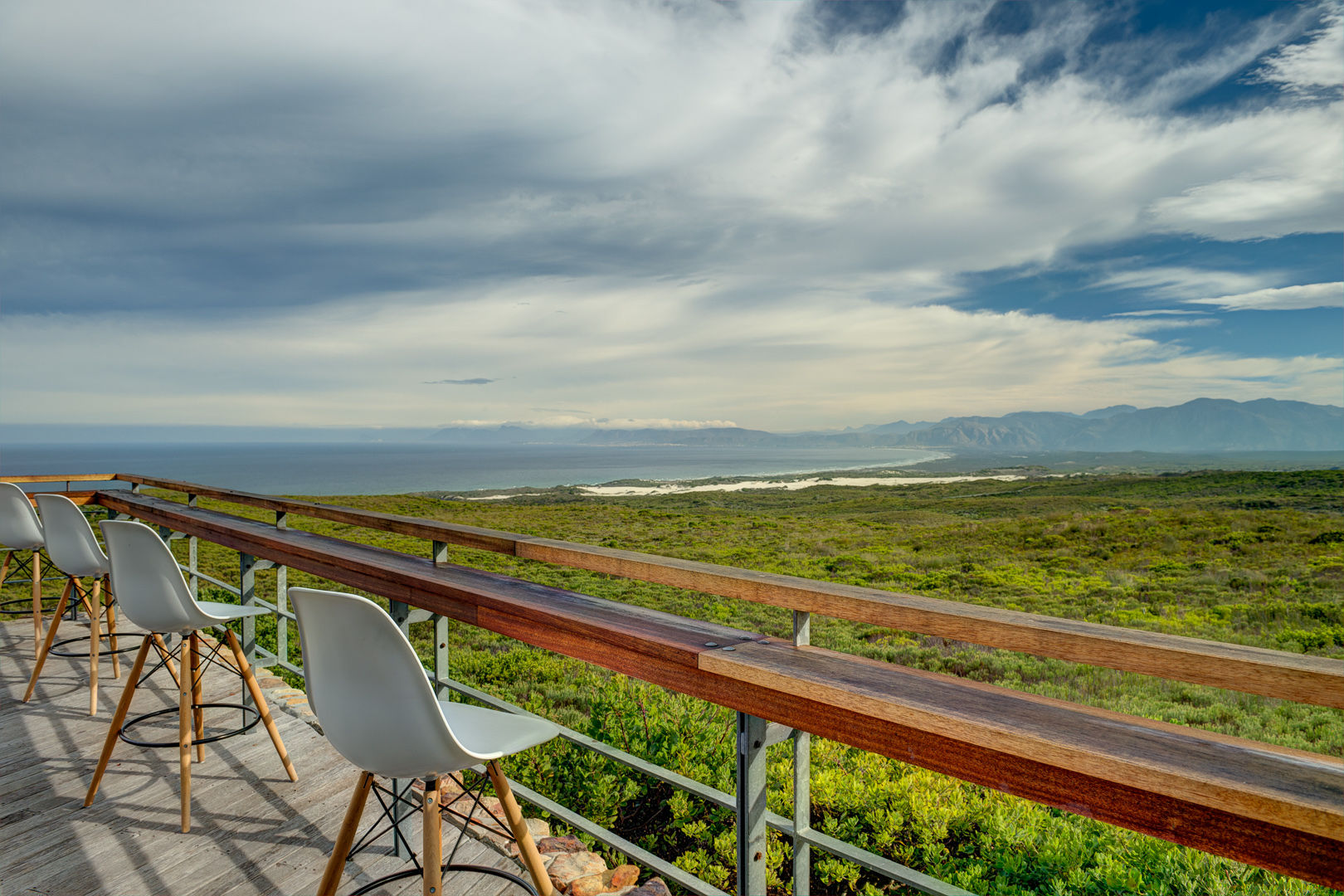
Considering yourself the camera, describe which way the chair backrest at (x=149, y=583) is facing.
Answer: facing away from the viewer and to the right of the viewer

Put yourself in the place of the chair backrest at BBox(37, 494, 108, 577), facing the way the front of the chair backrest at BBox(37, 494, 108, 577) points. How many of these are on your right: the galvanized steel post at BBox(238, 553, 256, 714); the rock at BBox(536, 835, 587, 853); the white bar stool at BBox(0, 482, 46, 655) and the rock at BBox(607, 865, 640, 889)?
3

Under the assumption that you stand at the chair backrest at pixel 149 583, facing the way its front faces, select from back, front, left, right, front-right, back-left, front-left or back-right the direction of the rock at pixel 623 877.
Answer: right

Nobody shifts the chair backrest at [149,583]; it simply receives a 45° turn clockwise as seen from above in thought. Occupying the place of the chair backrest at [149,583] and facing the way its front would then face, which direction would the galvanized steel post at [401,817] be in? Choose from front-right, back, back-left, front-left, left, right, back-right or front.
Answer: front-right

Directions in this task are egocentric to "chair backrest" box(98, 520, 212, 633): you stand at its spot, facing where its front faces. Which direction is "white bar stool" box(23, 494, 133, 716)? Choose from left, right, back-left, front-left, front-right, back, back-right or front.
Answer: front-left

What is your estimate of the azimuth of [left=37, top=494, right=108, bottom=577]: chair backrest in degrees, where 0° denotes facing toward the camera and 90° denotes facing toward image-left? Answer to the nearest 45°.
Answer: approximately 225°

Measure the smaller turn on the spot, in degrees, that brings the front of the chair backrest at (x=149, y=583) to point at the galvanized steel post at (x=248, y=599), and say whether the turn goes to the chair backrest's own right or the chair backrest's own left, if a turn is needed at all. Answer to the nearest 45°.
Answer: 0° — it already faces it

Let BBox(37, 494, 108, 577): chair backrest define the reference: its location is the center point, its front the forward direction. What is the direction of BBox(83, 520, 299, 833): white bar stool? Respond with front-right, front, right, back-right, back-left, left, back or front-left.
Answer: back-right

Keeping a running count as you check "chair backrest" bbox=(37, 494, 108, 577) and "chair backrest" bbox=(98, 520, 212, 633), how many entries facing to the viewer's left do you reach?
0

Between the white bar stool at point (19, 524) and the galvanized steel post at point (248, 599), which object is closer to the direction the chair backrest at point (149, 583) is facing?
the galvanized steel post

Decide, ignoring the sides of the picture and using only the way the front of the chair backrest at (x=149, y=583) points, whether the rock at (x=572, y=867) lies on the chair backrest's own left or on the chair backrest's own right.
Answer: on the chair backrest's own right

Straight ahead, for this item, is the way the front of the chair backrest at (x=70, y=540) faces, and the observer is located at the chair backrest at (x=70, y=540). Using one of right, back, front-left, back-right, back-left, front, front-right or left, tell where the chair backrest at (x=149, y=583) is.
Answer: back-right

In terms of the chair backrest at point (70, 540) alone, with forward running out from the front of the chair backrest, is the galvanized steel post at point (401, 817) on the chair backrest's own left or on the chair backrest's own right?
on the chair backrest's own right

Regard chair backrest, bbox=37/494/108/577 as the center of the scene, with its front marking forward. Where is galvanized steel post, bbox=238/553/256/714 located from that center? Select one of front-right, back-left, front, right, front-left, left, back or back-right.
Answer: right
